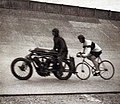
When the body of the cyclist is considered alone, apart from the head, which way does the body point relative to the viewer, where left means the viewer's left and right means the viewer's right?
facing to the left of the viewer

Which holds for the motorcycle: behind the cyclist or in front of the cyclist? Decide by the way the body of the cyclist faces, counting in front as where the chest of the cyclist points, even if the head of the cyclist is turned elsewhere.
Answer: in front

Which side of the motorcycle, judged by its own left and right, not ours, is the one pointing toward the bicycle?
back

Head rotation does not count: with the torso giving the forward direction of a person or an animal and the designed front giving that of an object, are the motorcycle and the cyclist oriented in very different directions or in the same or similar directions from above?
same or similar directions

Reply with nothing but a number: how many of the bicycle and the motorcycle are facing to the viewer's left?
2

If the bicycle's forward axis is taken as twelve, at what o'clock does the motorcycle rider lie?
The motorcycle rider is roughly at 11 o'clock from the bicycle.

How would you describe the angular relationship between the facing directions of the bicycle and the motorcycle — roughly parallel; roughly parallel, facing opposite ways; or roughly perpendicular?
roughly parallel

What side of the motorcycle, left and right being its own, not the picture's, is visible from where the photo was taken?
left

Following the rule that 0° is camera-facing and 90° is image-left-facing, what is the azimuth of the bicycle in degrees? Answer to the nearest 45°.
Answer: approximately 90°

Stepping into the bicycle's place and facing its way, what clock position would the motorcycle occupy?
The motorcycle is roughly at 11 o'clock from the bicycle.
